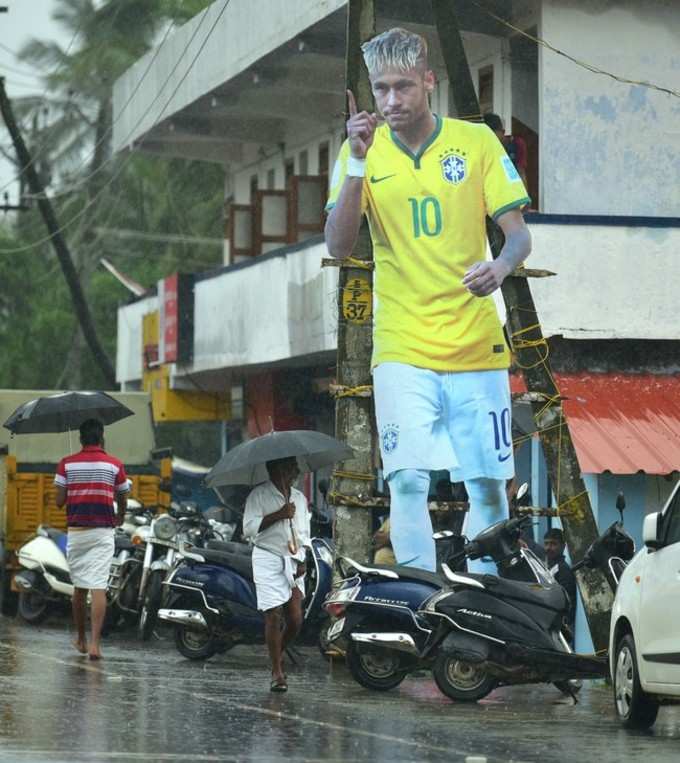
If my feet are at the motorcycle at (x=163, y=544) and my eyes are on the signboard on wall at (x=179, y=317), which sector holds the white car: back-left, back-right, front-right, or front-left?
back-right

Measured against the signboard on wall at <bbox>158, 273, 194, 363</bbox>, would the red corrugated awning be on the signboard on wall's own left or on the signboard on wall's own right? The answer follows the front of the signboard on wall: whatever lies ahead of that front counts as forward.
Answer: on the signboard on wall's own left

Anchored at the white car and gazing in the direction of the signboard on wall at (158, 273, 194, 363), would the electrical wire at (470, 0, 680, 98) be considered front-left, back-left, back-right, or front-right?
front-right

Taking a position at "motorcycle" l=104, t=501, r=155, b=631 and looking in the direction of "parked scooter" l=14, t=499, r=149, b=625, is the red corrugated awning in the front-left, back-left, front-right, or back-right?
back-right

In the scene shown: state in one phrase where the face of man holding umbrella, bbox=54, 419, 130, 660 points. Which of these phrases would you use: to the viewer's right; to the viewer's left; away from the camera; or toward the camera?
away from the camera

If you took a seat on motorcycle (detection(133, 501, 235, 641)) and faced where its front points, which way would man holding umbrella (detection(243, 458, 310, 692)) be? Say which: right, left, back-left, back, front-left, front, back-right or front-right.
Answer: front-left

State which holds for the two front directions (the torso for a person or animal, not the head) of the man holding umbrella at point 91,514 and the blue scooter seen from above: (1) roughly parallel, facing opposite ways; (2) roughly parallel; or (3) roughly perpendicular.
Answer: roughly perpendicular

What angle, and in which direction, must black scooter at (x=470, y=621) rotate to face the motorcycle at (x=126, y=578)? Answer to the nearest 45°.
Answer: approximately 135° to its left

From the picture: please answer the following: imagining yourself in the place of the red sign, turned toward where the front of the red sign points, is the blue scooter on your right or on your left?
on your left

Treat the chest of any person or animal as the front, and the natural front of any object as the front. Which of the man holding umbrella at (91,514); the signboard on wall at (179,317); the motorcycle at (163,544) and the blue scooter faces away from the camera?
the man holding umbrella

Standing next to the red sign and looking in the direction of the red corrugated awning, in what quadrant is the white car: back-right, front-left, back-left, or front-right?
front-right
